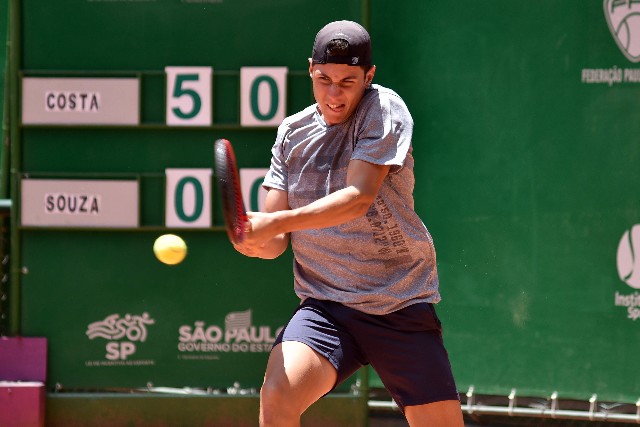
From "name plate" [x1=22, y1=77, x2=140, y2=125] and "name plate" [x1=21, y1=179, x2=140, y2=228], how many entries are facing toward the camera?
2

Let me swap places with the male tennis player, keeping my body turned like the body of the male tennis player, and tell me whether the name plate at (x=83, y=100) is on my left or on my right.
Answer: on my right

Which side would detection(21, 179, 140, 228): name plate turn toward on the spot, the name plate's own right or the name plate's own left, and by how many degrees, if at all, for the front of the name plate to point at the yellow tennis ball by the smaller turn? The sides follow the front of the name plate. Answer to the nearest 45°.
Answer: approximately 45° to the name plate's own left

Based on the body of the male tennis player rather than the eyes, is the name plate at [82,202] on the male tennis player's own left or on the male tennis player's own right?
on the male tennis player's own right

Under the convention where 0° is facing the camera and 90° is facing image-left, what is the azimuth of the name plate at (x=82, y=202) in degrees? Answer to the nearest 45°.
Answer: approximately 0°
